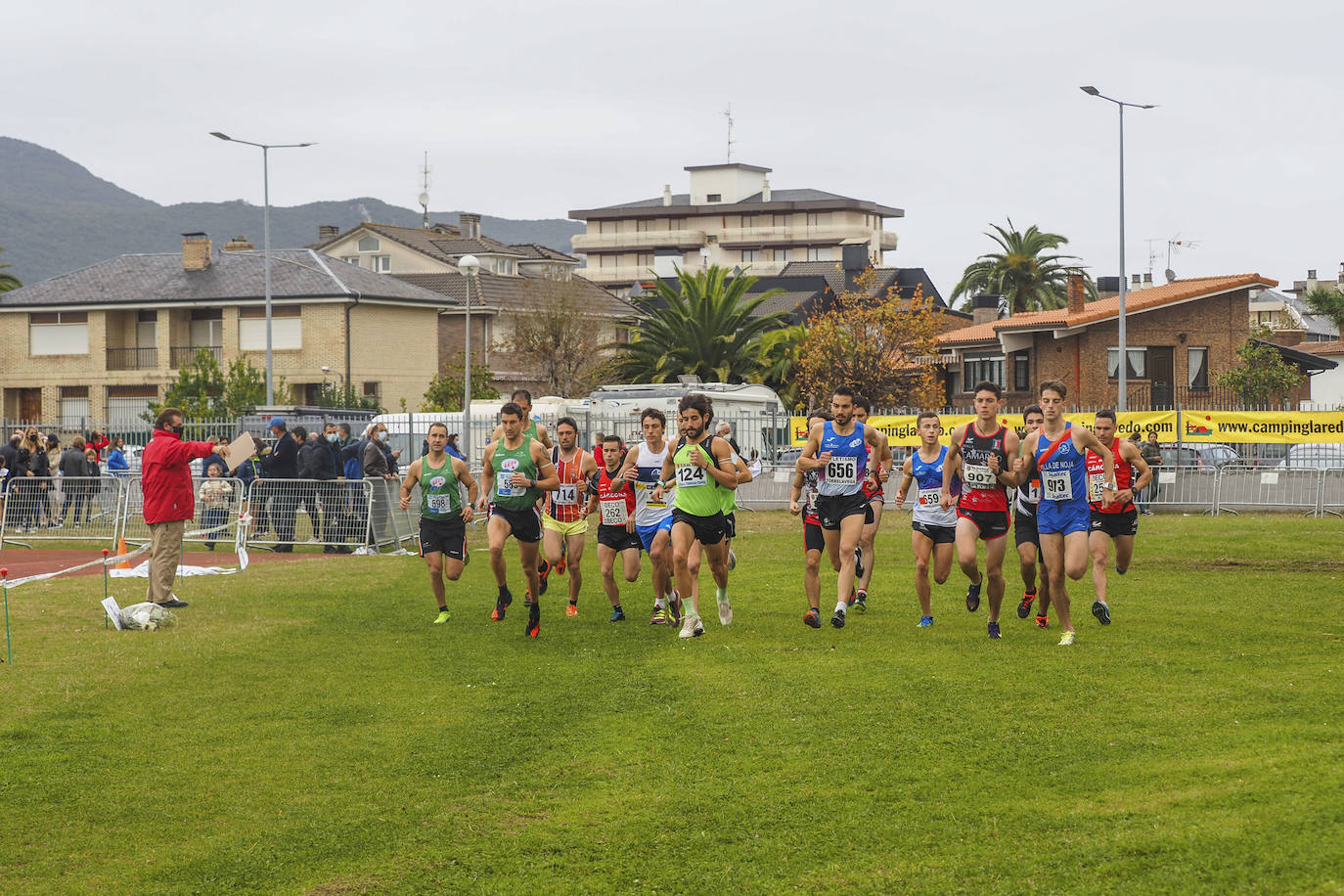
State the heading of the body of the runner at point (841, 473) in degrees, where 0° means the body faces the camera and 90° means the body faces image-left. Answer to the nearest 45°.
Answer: approximately 0°

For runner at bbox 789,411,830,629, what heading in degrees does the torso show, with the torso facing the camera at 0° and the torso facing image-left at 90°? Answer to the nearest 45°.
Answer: approximately 0°

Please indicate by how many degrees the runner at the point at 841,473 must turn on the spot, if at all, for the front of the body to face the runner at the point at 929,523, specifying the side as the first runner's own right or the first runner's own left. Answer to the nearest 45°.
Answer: approximately 135° to the first runner's own left

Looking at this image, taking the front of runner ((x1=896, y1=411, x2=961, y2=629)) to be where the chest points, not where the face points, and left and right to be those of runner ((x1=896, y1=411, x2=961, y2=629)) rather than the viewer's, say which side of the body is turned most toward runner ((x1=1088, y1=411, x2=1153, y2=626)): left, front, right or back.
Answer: left

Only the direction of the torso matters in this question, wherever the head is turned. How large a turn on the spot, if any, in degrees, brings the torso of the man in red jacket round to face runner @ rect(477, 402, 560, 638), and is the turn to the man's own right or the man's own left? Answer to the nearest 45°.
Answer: approximately 45° to the man's own right

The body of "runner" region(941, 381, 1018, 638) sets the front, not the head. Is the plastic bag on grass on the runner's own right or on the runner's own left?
on the runner's own right

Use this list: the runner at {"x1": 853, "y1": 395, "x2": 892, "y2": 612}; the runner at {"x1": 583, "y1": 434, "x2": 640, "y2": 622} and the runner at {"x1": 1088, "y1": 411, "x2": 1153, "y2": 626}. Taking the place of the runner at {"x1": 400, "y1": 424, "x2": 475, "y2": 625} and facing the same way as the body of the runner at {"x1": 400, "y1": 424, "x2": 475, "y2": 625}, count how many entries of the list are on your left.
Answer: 3

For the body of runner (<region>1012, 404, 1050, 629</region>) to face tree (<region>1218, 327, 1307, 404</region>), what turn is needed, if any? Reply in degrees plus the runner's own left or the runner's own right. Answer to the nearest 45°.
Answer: approximately 180°

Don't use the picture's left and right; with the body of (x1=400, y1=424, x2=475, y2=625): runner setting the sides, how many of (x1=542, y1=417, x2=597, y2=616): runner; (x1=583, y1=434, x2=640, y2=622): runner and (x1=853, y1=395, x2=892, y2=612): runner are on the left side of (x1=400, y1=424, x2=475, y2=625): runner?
3
